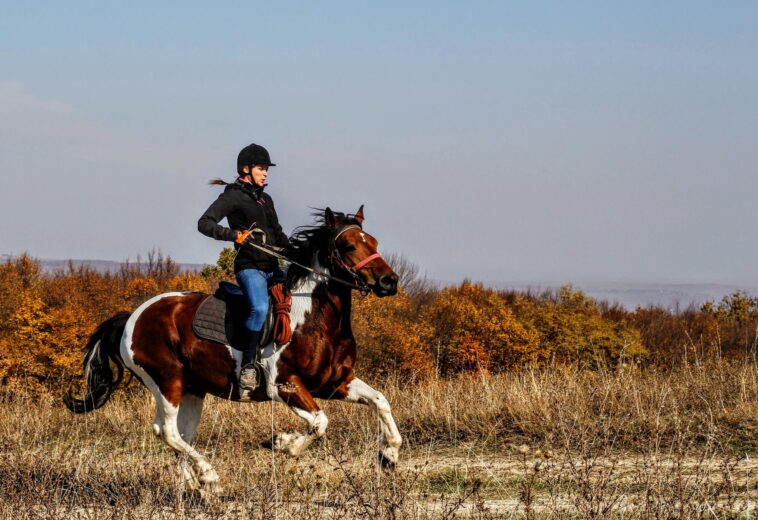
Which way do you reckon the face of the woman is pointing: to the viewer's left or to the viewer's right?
to the viewer's right

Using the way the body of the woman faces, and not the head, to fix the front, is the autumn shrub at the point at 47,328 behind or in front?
behind

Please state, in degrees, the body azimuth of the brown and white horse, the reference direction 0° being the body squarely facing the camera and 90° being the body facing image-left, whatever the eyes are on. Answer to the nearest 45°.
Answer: approximately 270°

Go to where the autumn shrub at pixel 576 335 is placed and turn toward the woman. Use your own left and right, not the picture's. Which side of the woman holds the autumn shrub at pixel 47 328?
right
